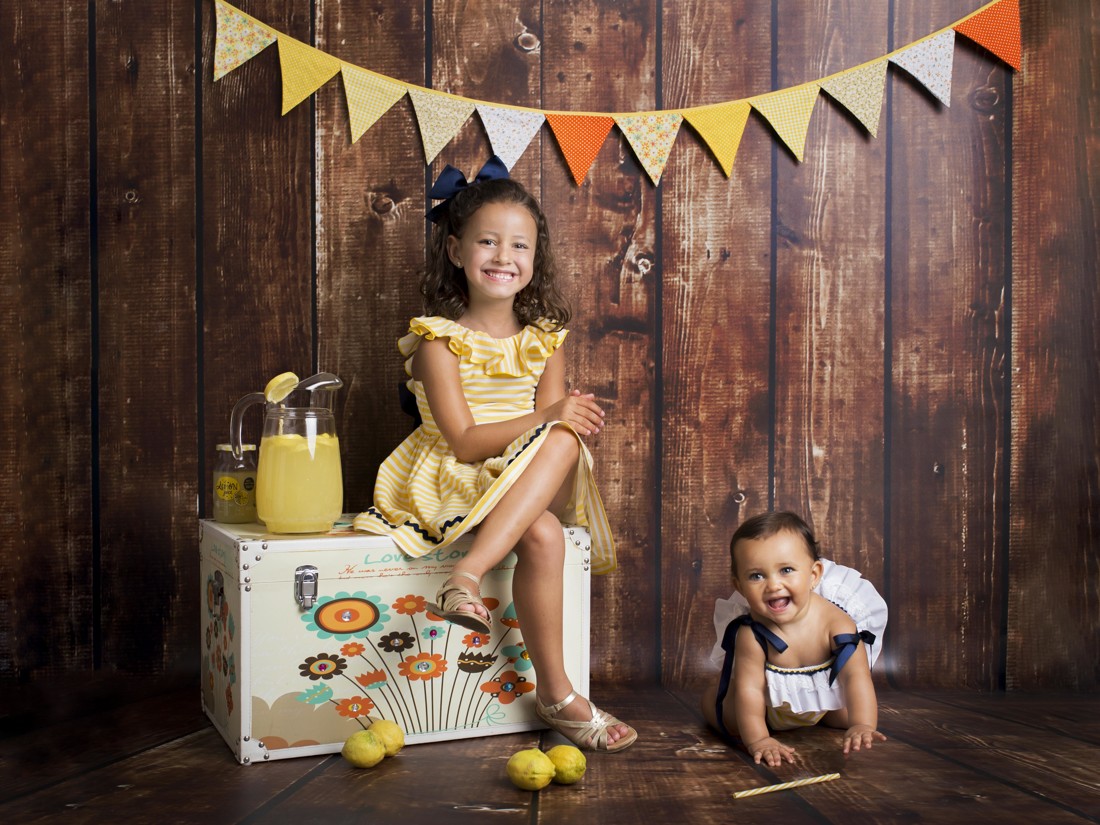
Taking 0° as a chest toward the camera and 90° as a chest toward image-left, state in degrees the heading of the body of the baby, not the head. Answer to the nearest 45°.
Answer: approximately 0°

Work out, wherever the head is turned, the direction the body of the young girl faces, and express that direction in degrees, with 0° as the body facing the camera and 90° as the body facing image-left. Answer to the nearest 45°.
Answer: approximately 315°

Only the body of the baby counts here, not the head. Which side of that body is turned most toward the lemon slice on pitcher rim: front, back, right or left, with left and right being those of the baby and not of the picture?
right
